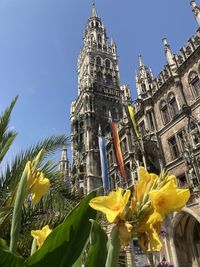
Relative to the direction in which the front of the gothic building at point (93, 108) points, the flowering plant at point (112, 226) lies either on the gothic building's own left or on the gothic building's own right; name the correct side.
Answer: on the gothic building's own left

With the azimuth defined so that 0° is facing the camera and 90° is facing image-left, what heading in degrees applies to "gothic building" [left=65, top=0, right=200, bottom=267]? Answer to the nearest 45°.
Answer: approximately 45°

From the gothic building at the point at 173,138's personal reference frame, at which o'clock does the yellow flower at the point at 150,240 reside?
The yellow flower is roughly at 11 o'clock from the gothic building.

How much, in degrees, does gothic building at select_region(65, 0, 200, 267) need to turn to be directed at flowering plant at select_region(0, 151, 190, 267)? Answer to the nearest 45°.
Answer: approximately 45° to its left
